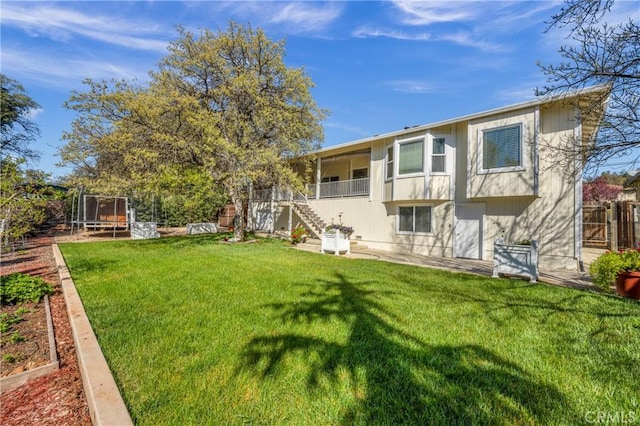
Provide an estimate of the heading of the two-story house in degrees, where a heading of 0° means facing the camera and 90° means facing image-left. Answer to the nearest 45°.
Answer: approximately 45°

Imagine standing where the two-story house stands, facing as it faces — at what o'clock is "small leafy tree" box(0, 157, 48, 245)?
The small leafy tree is roughly at 12 o'clock from the two-story house.

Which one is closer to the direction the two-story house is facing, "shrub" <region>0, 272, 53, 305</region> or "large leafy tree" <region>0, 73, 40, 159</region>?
the shrub

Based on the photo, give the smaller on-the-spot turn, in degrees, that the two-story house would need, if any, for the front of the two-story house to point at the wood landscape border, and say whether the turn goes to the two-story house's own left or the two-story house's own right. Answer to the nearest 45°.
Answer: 0° — it already faces it
